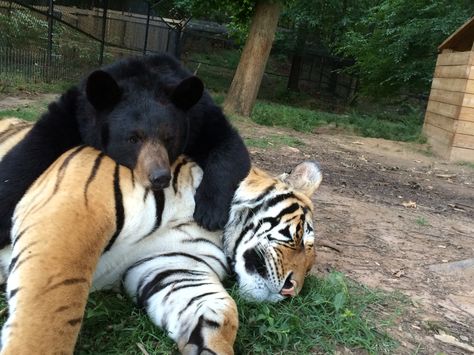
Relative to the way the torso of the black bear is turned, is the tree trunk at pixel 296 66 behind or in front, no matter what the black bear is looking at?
behind

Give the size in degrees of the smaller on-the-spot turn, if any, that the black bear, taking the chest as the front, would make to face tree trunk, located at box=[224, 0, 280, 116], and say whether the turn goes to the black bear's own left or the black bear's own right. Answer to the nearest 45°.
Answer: approximately 180°

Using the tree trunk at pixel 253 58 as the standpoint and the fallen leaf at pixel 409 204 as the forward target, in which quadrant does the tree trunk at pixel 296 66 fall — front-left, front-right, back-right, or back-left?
back-left

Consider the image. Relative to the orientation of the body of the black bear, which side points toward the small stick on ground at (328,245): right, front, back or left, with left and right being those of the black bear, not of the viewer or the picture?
left

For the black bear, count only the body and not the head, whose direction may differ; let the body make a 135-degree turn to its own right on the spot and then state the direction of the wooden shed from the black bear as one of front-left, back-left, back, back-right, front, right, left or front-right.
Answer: right

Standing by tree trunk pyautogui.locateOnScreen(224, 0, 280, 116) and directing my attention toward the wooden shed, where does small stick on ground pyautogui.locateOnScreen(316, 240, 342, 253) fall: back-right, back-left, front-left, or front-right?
front-right

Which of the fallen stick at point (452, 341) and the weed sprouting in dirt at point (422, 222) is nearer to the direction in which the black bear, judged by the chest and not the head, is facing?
the fallen stick

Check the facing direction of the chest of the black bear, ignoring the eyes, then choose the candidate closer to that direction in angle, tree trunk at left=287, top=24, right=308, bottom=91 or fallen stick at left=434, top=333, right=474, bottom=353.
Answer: the fallen stick

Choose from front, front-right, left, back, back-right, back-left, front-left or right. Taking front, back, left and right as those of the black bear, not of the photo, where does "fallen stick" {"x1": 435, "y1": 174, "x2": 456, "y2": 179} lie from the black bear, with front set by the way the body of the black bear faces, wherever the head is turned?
back-left

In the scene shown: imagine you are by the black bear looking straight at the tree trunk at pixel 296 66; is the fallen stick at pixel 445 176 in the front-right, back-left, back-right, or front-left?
front-right

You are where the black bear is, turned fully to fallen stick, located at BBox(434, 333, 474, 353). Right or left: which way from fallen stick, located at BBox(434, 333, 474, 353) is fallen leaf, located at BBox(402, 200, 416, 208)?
left

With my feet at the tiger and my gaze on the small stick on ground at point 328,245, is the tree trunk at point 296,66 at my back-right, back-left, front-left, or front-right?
front-left

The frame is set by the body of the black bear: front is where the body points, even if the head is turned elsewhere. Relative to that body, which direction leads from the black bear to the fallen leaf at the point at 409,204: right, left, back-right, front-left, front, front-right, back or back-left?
back-left

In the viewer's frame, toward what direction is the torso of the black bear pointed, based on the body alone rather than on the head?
toward the camera
